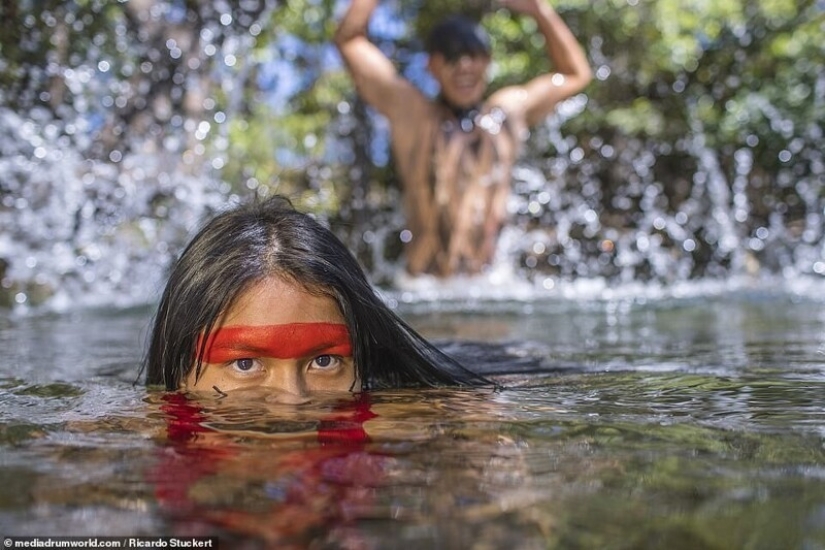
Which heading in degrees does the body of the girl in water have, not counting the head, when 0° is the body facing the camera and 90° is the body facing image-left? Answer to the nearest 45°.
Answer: approximately 0°
